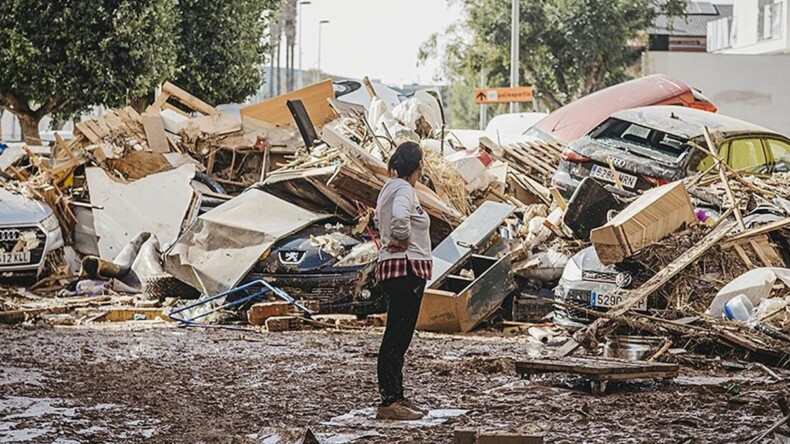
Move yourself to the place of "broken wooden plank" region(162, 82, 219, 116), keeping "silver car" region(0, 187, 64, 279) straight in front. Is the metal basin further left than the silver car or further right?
left

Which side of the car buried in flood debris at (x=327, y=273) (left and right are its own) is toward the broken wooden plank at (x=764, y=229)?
left

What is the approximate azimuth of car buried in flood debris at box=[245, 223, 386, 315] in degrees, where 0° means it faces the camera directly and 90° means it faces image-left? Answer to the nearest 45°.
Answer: approximately 0°

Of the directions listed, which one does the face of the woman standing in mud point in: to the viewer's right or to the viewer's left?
to the viewer's right

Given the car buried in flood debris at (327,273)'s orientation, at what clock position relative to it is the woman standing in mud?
The woman standing in mud is roughly at 12 o'clock from the car buried in flood debris.

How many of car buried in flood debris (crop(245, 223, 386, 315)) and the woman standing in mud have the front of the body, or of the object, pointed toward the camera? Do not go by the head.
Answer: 1

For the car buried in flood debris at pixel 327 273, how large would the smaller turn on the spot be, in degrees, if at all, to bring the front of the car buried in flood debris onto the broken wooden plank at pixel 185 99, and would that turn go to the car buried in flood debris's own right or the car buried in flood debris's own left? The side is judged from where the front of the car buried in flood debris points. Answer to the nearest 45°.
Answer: approximately 180°
